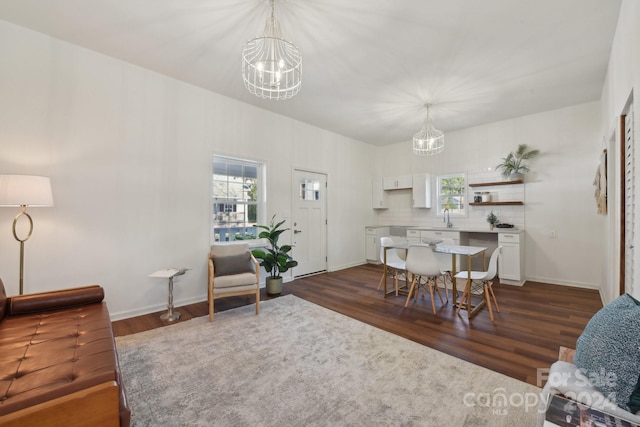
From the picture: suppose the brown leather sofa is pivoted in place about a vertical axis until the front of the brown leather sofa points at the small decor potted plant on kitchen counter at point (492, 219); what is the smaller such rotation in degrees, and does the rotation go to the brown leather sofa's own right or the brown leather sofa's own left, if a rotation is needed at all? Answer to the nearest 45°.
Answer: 0° — it already faces it

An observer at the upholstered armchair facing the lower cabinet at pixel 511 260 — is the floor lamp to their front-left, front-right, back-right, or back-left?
back-right

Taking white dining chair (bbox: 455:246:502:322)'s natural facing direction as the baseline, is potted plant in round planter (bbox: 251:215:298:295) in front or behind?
in front

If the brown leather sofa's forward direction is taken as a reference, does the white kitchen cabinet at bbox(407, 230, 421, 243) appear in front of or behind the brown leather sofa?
in front

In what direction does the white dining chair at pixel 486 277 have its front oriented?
to the viewer's left

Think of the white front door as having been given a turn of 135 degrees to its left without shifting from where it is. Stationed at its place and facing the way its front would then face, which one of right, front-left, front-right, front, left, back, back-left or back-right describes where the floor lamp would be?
back-left

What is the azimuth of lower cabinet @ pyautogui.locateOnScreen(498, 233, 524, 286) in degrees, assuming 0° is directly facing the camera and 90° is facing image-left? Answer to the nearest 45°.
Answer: approximately 0°

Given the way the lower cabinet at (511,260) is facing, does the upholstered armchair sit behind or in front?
in front

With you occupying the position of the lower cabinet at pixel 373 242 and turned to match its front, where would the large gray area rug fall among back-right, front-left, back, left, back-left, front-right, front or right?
front-left

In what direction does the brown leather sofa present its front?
to the viewer's right

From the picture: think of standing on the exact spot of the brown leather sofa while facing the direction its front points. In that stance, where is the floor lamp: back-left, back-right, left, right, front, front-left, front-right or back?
left

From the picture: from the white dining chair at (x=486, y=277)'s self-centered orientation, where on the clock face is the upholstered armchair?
The upholstered armchair is roughly at 11 o'clock from the white dining chair.

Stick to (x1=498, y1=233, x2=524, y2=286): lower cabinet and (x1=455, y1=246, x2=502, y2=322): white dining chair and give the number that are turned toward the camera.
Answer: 1
